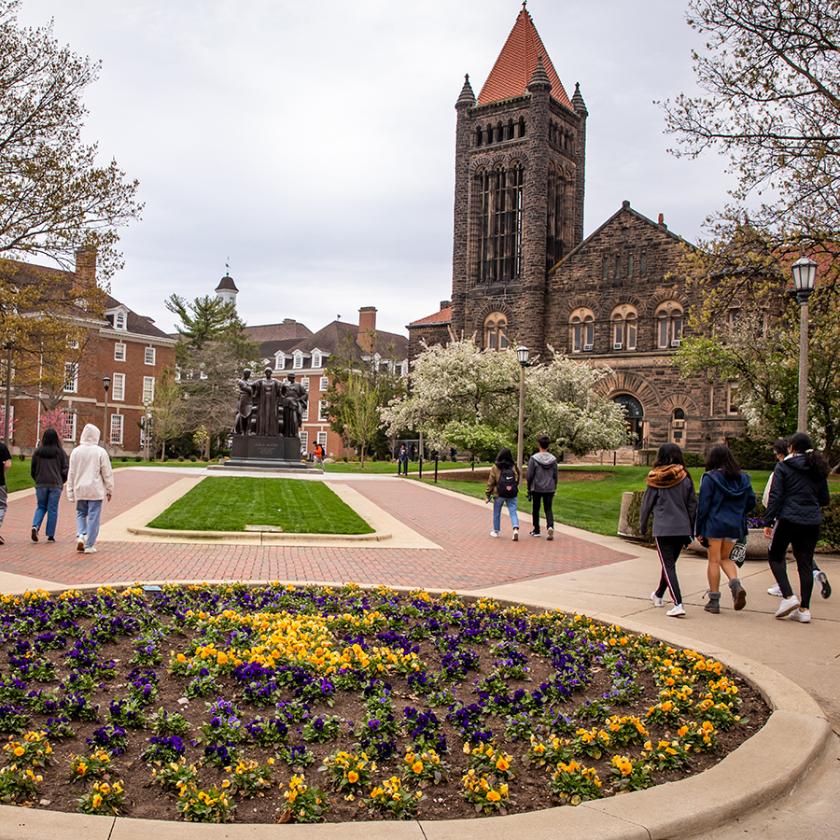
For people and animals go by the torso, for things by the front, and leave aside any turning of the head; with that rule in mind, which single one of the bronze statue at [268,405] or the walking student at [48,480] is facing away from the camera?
the walking student

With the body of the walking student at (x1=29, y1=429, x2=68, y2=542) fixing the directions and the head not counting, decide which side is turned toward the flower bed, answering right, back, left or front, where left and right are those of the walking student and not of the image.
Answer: back

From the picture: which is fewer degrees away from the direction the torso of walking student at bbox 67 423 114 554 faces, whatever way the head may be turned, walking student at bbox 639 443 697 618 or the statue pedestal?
the statue pedestal

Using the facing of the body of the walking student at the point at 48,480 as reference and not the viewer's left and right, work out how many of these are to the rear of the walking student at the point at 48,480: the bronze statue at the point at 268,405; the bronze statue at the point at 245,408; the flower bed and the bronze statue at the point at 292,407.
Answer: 1

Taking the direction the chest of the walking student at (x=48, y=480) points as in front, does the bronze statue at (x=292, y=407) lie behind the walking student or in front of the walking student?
in front

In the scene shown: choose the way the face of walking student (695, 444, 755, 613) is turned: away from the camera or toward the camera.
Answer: away from the camera

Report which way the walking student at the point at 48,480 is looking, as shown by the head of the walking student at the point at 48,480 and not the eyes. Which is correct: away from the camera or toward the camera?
away from the camera

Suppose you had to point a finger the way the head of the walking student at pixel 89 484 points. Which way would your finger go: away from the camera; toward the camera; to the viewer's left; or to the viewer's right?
away from the camera

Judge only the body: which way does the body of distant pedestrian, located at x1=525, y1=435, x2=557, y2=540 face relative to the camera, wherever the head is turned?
away from the camera

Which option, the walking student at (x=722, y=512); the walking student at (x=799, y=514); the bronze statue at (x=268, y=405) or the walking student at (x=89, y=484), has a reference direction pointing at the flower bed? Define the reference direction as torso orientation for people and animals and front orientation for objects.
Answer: the bronze statue

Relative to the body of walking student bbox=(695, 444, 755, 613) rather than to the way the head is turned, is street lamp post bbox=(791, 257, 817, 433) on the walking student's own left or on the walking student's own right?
on the walking student's own right

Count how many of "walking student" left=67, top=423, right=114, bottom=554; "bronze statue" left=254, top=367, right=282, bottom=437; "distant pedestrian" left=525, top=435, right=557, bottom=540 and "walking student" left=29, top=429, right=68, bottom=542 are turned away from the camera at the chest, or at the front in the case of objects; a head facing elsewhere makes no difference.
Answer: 3

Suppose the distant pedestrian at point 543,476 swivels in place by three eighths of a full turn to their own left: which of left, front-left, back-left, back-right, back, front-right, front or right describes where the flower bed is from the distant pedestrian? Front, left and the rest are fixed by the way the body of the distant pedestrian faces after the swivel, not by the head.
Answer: front-left

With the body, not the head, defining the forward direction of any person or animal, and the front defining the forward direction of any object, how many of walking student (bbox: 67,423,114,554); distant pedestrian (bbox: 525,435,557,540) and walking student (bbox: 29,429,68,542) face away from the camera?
3

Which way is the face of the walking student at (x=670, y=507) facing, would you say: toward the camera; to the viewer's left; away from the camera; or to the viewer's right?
away from the camera

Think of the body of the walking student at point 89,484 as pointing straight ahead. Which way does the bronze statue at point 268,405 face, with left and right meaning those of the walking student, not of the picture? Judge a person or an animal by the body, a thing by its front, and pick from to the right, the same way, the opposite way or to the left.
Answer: the opposite way

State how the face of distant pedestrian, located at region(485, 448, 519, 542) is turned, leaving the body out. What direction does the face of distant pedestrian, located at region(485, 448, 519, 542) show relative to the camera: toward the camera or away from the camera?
away from the camera

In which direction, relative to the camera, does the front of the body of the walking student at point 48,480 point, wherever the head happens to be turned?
away from the camera

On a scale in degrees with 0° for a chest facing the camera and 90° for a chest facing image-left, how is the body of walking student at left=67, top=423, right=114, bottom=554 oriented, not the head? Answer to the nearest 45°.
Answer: approximately 180°

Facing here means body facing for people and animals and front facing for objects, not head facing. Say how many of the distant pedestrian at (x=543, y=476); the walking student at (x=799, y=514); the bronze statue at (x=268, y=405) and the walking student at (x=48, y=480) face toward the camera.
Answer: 1

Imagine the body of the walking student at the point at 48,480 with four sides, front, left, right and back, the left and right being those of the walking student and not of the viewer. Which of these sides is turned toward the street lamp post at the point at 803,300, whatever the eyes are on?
right
